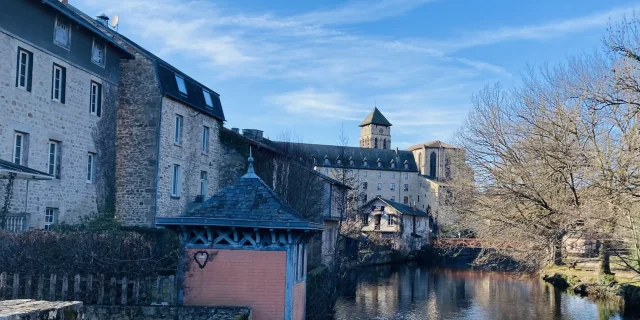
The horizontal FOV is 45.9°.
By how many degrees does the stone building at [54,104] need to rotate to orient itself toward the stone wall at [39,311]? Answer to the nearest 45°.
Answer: approximately 45° to its right

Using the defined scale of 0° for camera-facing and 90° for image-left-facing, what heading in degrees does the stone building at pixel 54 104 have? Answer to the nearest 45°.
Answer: approximately 315°

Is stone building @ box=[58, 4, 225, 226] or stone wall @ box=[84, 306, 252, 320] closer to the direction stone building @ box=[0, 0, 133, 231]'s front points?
the stone wall

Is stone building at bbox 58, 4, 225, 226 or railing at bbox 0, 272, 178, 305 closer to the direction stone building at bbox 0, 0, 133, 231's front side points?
the railing

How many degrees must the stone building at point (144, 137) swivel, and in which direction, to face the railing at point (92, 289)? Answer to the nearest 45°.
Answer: approximately 45° to its right

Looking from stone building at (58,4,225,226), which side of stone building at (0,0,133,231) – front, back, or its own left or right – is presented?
left

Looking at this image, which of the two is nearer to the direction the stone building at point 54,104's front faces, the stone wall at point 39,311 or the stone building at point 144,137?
the stone wall
